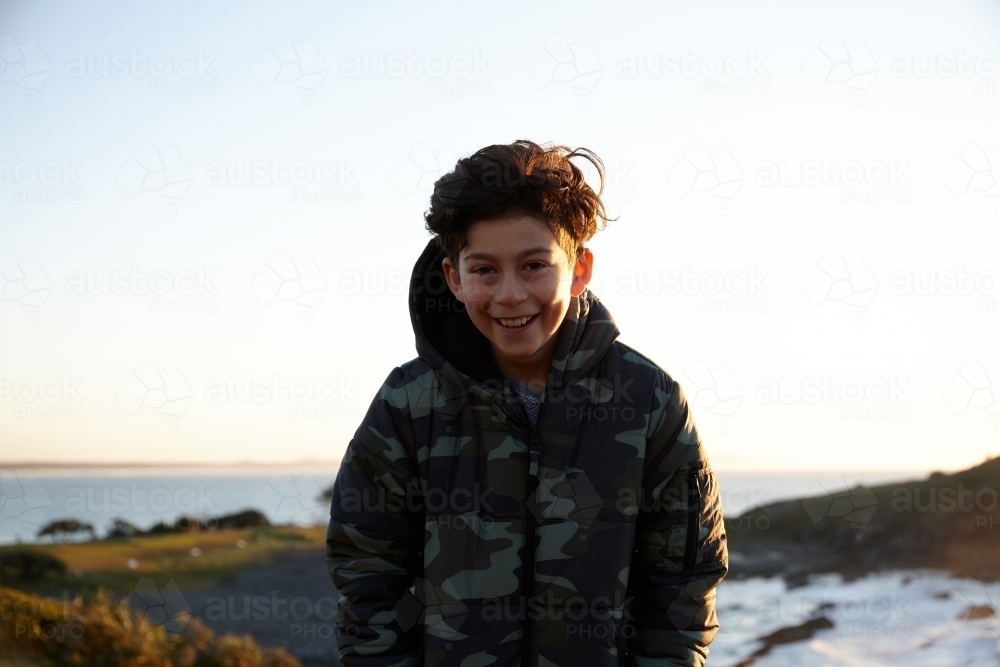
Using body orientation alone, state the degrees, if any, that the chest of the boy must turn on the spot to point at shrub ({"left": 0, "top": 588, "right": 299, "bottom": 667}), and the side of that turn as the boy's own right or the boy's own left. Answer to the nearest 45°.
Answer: approximately 135° to the boy's own right

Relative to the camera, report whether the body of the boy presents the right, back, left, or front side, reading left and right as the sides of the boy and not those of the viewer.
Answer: front

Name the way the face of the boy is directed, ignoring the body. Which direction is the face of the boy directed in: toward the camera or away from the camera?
toward the camera
